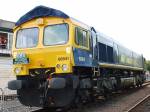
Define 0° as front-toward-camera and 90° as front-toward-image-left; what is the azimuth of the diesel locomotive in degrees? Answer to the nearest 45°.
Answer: approximately 45°
